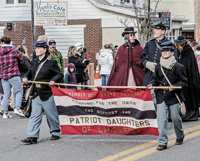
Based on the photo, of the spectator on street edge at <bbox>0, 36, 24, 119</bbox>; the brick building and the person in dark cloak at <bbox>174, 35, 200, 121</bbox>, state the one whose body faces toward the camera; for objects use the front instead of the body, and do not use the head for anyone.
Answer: the brick building

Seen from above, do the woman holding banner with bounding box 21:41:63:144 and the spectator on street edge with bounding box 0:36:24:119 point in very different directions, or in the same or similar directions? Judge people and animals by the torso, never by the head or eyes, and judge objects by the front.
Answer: very different directions

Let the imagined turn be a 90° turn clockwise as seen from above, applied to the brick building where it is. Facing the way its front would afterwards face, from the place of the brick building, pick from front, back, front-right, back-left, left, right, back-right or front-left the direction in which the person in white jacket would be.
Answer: left

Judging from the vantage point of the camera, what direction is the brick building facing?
facing the viewer

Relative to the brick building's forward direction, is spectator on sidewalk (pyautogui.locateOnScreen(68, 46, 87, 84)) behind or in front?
in front

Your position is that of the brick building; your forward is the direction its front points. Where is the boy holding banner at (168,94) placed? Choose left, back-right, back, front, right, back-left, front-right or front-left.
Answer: front

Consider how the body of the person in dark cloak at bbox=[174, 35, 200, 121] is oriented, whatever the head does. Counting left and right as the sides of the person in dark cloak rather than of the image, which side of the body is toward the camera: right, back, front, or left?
left

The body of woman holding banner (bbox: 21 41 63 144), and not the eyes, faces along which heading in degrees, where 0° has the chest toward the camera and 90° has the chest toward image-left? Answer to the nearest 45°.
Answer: approximately 45°

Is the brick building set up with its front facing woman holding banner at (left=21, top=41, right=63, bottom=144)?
yes

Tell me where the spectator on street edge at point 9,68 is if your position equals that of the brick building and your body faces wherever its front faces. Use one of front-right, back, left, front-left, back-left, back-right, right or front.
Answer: front

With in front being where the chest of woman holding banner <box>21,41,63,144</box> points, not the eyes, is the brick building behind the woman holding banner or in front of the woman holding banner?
behind

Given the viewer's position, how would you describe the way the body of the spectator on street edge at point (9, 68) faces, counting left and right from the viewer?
facing away from the viewer and to the right of the viewer

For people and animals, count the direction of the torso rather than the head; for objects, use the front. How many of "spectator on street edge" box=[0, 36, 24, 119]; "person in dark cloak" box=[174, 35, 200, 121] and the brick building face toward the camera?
1
